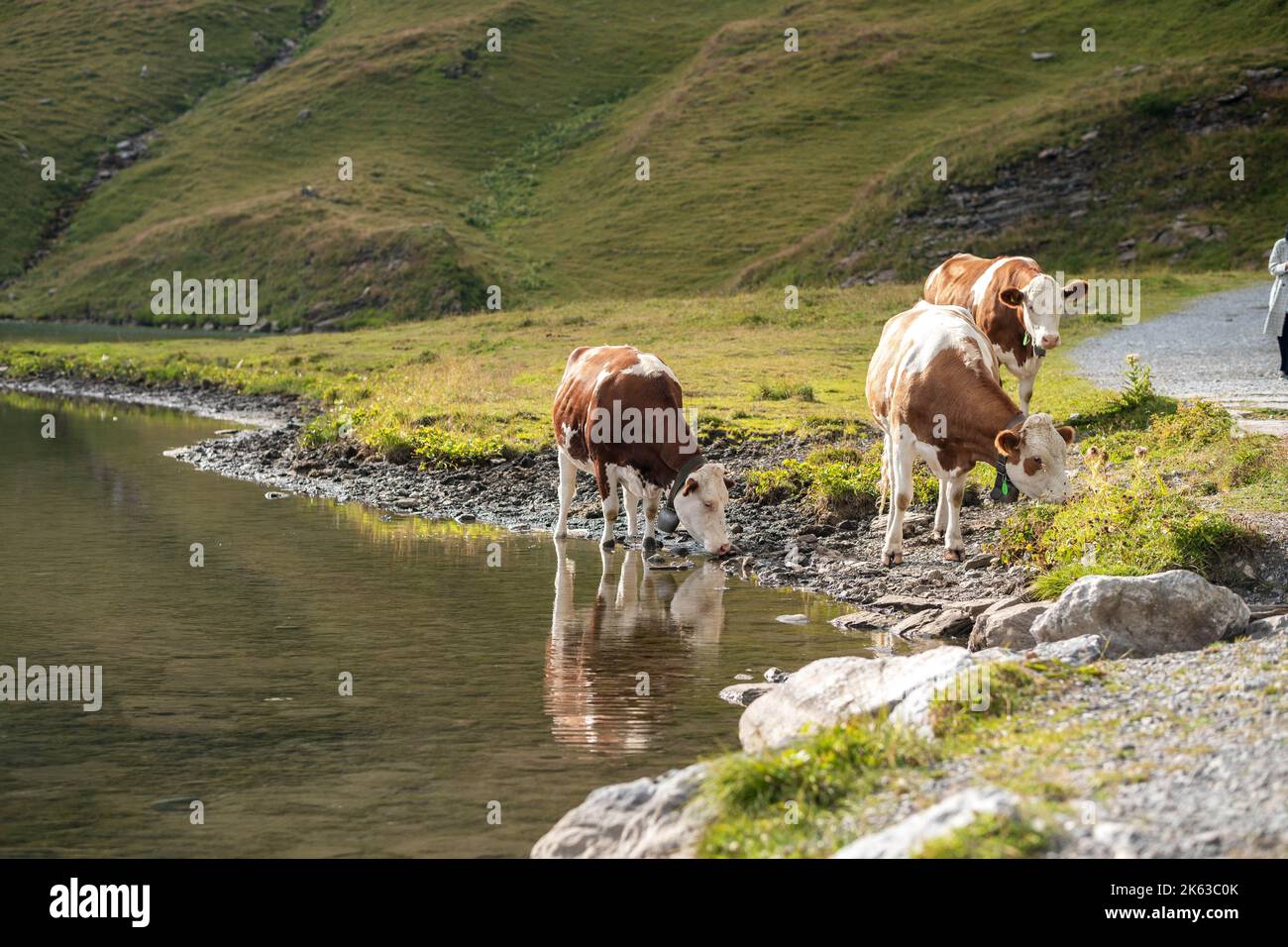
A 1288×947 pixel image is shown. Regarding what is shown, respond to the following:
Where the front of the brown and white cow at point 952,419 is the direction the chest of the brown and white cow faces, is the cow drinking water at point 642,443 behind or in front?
behind

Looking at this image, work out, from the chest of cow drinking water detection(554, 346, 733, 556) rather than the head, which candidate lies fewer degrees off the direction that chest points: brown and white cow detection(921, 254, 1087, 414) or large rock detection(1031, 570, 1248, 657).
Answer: the large rock

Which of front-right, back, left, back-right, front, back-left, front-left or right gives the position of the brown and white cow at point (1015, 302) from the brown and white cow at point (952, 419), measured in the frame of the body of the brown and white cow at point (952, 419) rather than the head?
back-left

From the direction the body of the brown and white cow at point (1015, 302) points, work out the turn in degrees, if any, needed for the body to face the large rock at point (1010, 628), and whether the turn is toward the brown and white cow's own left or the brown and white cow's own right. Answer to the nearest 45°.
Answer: approximately 45° to the brown and white cow's own right

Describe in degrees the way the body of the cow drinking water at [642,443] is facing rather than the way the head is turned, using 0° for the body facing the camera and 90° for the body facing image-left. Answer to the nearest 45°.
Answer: approximately 315°

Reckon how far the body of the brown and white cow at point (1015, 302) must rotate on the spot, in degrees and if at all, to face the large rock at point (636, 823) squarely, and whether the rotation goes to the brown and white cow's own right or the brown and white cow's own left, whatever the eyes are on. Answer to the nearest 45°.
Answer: approximately 45° to the brown and white cow's own right

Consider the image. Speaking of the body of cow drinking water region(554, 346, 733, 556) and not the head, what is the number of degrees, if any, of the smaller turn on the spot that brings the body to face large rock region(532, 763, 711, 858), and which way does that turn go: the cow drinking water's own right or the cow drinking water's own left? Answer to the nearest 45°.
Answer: approximately 45° to the cow drinking water's own right
